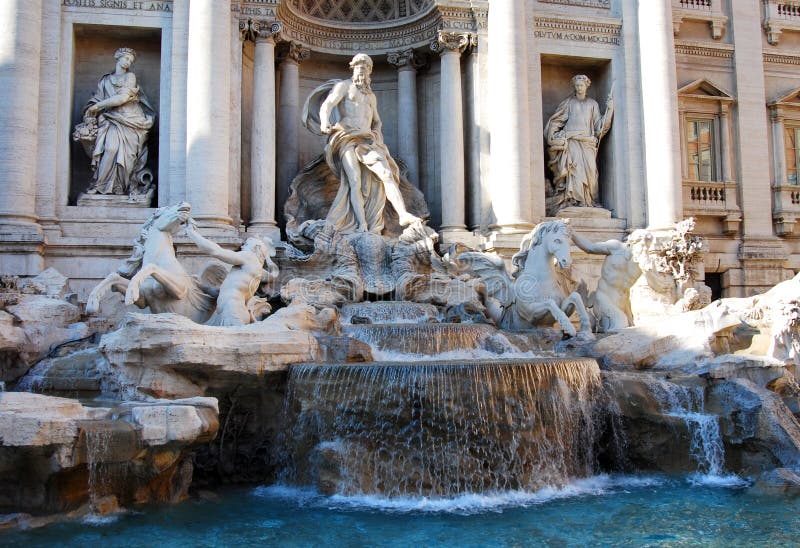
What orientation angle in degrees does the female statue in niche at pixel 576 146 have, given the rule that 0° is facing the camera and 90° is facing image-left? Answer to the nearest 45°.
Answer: approximately 0°

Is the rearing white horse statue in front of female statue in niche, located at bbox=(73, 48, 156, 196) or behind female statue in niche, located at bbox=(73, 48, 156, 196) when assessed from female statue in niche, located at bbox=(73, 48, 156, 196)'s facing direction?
in front

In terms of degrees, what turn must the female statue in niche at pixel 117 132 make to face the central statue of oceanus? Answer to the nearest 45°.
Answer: approximately 90° to its left

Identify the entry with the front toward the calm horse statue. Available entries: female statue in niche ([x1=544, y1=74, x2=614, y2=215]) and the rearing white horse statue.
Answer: the female statue in niche

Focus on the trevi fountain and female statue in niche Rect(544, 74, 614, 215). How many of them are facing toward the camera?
2

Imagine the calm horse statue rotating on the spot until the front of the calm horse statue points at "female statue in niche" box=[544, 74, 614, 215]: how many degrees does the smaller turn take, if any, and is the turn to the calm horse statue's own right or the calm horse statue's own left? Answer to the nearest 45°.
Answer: approximately 135° to the calm horse statue's own left

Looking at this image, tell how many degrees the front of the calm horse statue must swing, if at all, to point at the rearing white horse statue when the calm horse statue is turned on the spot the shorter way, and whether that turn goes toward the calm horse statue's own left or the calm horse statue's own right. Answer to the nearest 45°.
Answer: approximately 135° to the calm horse statue's own right

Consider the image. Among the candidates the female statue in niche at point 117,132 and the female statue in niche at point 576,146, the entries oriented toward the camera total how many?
2
